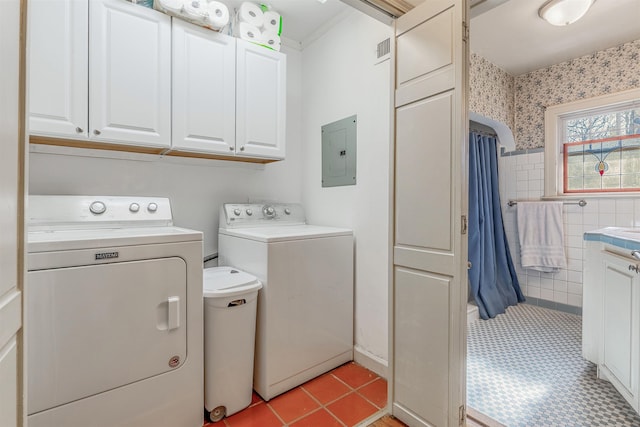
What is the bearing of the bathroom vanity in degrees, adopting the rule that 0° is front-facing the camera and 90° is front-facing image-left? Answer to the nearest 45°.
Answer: approximately 45°

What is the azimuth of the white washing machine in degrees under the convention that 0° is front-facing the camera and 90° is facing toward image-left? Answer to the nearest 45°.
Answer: approximately 315°

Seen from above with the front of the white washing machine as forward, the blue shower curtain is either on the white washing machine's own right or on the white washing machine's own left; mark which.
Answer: on the white washing machine's own left
